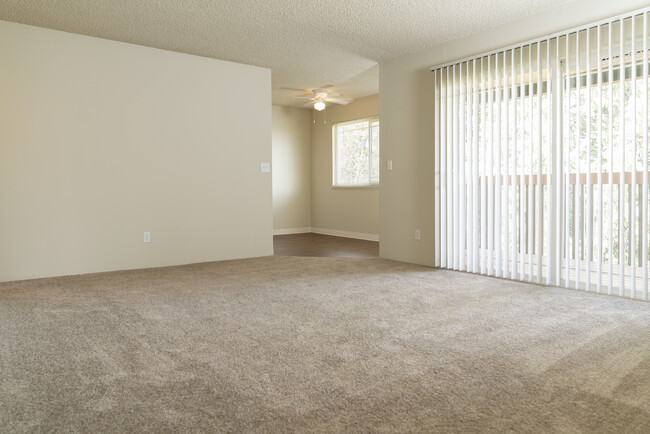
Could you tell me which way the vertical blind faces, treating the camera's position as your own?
facing the viewer and to the left of the viewer
